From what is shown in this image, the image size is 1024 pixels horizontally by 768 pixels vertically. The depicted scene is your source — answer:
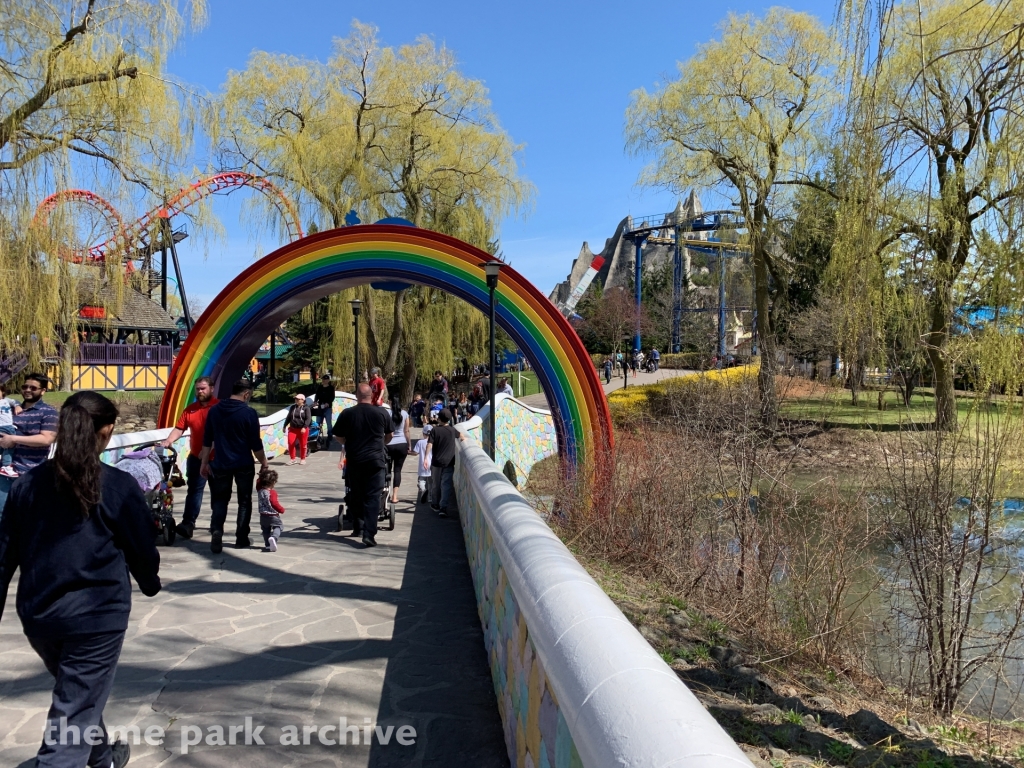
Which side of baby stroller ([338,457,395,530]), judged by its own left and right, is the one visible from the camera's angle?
back

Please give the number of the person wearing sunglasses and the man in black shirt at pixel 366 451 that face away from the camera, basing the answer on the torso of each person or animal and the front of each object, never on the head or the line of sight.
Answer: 1

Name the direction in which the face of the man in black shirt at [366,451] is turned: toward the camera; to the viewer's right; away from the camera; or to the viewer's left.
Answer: away from the camera

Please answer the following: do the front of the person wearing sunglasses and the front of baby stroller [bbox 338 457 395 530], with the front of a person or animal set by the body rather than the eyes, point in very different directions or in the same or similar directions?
very different directions

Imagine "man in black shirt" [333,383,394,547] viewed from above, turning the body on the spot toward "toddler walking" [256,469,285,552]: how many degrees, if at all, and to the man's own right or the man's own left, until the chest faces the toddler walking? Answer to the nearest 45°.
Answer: approximately 90° to the man's own left

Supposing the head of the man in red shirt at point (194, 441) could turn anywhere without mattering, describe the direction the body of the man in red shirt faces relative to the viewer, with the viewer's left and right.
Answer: facing the viewer and to the left of the viewer

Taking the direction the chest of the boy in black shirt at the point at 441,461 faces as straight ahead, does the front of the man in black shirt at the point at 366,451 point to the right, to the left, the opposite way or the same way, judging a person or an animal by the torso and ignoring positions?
the same way

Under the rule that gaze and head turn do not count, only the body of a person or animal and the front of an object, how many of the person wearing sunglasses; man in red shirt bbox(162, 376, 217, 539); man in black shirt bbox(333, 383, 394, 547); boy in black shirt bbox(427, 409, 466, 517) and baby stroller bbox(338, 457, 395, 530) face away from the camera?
3

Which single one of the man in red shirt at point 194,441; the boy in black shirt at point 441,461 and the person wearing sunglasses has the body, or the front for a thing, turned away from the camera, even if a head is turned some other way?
the boy in black shirt

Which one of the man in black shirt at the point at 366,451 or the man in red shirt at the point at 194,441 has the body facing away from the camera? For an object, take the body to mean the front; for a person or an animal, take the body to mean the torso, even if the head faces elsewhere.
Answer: the man in black shirt

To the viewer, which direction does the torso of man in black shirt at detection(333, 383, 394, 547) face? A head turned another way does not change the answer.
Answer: away from the camera

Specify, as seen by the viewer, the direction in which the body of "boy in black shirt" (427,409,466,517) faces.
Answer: away from the camera

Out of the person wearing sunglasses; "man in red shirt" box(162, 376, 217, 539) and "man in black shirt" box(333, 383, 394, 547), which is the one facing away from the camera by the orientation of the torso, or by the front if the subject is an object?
the man in black shirt

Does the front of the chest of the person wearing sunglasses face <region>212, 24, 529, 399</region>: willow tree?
no

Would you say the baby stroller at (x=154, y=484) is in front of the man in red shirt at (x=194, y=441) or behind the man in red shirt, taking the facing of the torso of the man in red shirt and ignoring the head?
in front

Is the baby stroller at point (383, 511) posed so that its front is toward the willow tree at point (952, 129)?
no

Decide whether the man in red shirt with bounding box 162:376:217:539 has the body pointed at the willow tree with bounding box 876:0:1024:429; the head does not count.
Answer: no

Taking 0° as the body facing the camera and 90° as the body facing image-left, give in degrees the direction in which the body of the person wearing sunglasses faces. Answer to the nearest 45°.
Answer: approximately 45°

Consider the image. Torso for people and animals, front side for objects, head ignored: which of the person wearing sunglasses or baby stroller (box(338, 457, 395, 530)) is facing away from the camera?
the baby stroller
